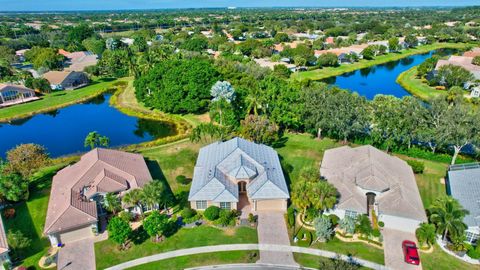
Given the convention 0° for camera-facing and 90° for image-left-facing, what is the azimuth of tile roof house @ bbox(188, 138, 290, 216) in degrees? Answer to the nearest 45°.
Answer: approximately 0°

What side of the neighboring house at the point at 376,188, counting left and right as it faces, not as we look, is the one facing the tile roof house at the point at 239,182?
right

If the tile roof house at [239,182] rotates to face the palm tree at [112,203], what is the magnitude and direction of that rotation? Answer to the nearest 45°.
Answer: approximately 90° to its right

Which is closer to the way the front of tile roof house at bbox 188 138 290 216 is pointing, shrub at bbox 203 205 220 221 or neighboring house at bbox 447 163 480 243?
the shrub

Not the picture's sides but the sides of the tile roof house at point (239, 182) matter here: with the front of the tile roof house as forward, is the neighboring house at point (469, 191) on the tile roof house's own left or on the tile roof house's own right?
on the tile roof house's own left

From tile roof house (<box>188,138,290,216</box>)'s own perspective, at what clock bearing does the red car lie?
The red car is roughly at 10 o'clock from the tile roof house.

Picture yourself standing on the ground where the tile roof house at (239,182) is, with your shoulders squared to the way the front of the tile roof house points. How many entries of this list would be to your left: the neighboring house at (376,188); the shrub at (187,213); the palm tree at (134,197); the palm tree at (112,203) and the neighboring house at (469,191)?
2

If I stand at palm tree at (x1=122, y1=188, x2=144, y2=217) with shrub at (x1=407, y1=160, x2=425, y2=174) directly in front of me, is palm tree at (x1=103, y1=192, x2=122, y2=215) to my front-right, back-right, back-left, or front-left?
back-left

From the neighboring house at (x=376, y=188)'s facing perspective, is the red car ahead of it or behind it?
ahead

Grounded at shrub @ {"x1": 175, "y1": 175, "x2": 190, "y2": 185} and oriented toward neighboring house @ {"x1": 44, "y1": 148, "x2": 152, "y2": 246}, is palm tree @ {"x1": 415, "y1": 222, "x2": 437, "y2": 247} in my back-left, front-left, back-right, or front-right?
back-left

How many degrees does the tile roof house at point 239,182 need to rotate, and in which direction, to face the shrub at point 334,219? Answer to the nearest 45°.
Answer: approximately 45° to its left

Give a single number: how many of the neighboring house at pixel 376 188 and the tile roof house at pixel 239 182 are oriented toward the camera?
2

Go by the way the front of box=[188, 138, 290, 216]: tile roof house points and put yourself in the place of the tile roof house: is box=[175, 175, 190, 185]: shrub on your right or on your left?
on your right

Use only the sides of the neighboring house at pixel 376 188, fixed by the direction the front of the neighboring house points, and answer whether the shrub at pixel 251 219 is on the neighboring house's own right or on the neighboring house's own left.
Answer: on the neighboring house's own right
